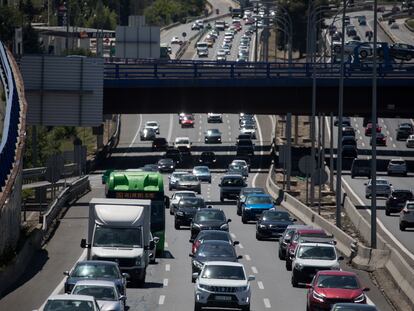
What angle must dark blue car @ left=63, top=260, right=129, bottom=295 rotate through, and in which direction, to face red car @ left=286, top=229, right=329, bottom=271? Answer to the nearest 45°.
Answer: approximately 135° to its left

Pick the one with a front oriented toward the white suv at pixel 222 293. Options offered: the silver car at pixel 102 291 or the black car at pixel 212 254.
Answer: the black car

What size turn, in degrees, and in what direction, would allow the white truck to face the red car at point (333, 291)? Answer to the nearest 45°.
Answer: approximately 45° to its left

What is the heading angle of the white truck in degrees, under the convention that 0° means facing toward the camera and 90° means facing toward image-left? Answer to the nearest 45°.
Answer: approximately 0°

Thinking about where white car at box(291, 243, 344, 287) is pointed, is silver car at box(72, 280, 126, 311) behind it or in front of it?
in front

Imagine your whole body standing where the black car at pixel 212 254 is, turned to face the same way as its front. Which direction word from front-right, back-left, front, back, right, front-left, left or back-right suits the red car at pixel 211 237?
back

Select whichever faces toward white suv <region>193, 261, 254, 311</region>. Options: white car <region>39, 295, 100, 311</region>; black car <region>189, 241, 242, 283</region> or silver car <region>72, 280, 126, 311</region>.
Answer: the black car

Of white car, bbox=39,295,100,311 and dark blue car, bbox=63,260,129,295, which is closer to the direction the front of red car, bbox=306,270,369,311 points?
the white car

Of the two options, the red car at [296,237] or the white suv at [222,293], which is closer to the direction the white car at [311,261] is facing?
the white suv

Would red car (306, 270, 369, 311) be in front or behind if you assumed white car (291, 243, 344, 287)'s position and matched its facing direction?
in front
